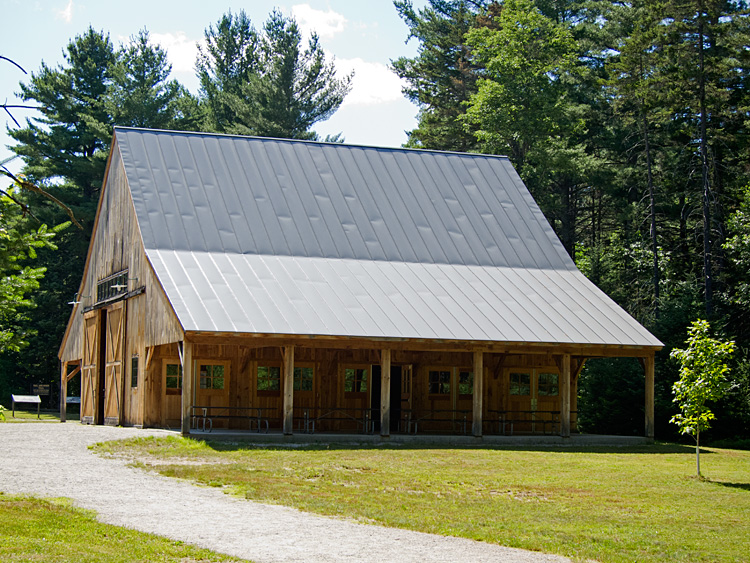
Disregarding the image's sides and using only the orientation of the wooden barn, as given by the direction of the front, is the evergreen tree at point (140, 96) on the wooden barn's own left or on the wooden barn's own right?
on the wooden barn's own right

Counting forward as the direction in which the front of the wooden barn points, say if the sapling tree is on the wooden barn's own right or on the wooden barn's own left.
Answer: on the wooden barn's own left

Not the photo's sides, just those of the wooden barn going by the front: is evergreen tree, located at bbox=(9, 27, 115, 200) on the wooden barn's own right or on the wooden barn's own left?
on the wooden barn's own right
